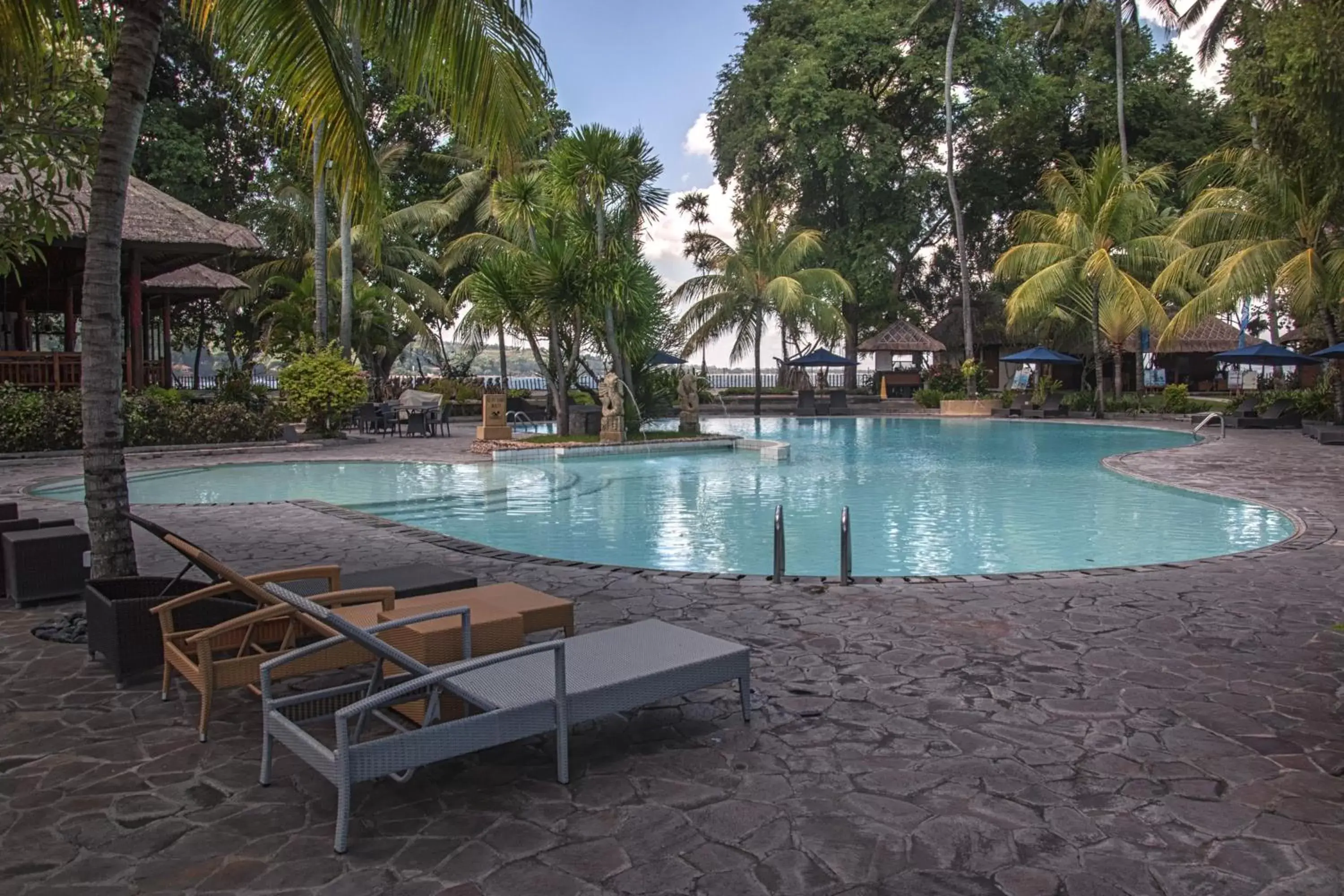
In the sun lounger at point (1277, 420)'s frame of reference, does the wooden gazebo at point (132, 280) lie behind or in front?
in front

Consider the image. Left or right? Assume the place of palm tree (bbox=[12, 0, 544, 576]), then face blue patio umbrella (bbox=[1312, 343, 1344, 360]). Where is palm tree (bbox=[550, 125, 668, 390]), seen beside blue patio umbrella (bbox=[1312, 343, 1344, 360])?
left

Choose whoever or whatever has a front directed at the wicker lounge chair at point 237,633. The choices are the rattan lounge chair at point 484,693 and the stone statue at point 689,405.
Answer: the stone statue

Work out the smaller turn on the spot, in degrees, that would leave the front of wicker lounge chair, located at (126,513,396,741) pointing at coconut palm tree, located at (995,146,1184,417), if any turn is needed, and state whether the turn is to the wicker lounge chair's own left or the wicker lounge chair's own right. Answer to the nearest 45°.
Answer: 0° — it already faces it

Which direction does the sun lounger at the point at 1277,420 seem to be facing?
to the viewer's left

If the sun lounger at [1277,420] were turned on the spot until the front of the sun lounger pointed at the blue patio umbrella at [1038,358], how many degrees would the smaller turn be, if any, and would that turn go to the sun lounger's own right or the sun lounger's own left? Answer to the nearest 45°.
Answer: approximately 45° to the sun lounger's own right

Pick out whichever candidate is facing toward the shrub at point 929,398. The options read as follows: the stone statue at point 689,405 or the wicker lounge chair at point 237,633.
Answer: the wicker lounge chair

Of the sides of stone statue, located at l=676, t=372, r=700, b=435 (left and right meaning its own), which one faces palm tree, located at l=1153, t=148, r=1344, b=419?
left

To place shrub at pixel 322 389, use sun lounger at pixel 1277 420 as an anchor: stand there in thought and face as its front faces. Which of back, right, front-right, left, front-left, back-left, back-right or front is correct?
front-left

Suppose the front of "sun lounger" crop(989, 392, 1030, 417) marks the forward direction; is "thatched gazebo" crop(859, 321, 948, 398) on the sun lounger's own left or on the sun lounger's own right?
on the sun lounger's own right

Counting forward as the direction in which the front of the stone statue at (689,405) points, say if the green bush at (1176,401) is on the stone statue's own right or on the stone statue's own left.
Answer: on the stone statue's own left

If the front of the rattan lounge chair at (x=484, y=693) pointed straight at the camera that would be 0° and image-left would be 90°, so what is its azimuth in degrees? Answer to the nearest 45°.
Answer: approximately 225°
